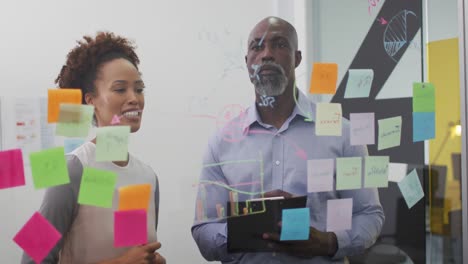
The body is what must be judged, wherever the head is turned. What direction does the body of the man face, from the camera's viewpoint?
toward the camera

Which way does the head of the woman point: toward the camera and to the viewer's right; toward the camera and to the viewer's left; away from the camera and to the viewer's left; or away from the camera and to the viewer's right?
toward the camera and to the viewer's right

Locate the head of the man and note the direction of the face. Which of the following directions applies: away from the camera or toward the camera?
toward the camera

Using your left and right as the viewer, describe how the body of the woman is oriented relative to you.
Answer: facing the viewer and to the right of the viewer

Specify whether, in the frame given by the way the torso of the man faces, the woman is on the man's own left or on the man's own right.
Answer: on the man's own right

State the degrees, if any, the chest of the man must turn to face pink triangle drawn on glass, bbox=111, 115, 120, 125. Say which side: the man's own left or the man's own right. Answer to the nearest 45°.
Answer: approximately 45° to the man's own right

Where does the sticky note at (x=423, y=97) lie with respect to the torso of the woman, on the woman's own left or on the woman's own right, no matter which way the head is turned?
on the woman's own left

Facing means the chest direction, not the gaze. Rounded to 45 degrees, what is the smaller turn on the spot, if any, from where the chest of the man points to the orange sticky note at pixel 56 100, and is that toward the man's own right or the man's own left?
approximately 45° to the man's own right
